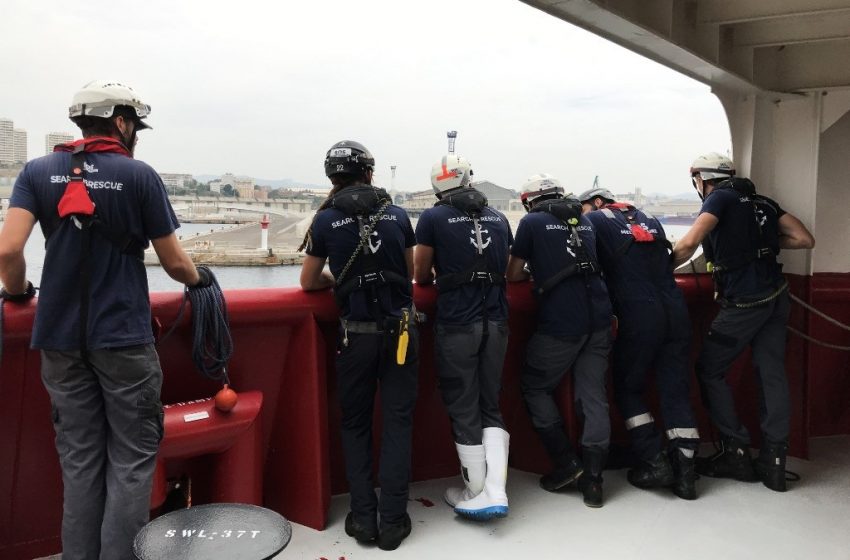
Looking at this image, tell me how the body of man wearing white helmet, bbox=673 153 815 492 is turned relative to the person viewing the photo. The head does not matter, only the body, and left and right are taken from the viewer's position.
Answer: facing away from the viewer and to the left of the viewer

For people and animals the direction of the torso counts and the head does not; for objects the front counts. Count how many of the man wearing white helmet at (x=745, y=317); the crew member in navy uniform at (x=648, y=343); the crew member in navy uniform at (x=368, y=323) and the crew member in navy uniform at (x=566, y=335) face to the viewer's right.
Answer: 0

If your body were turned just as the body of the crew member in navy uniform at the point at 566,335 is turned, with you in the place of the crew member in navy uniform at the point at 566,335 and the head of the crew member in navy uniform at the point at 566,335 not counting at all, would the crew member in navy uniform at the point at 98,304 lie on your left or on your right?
on your left

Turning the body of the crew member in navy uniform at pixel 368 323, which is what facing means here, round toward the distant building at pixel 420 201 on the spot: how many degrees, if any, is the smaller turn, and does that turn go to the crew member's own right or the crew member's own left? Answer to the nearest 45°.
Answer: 0° — they already face it

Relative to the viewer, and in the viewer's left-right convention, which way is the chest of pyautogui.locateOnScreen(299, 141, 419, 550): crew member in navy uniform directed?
facing away from the viewer

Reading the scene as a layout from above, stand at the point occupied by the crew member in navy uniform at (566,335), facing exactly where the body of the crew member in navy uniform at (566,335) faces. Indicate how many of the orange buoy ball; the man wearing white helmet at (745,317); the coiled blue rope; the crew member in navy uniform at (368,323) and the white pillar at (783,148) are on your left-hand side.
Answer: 3

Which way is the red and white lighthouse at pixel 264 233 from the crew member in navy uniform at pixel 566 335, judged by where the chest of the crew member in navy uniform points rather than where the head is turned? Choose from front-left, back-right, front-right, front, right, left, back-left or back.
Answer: front

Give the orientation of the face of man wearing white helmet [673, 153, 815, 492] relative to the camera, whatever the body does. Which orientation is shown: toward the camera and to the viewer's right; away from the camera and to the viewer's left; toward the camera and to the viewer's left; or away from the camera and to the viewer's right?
away from the camera and to the viewer's left

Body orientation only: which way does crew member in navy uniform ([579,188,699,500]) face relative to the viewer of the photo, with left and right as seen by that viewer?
facing away from the viewer and to the left of the viewer

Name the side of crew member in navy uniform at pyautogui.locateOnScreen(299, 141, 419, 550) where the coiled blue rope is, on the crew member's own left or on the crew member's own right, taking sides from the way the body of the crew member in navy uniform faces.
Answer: on the crew member's own left

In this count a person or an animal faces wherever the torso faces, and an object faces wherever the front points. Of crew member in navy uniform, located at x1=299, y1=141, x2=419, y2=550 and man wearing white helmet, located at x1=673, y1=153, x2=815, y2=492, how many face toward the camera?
0

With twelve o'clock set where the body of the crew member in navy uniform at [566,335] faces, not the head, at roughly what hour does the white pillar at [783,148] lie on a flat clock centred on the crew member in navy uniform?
The white pillar is roughly at 3 o'clock from the crew member in navy uniform.

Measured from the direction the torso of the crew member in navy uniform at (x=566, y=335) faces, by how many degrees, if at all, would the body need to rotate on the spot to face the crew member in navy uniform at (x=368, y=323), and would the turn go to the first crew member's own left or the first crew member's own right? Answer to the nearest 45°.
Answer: approximately 90° to the first crew member's own left

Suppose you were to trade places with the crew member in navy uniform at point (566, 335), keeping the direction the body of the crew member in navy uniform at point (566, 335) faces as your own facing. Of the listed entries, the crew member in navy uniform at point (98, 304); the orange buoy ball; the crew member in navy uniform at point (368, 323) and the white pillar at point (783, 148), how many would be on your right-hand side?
1

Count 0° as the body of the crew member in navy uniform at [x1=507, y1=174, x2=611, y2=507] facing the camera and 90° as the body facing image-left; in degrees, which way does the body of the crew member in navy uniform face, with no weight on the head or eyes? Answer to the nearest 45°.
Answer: approximately 135°

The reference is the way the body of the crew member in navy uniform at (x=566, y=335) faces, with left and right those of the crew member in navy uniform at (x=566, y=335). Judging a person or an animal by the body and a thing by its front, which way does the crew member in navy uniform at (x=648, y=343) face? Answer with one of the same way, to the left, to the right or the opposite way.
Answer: the same way

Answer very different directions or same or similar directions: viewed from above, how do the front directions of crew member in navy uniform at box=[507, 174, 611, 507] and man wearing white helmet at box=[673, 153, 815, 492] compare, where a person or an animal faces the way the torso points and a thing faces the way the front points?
same or similar directions
